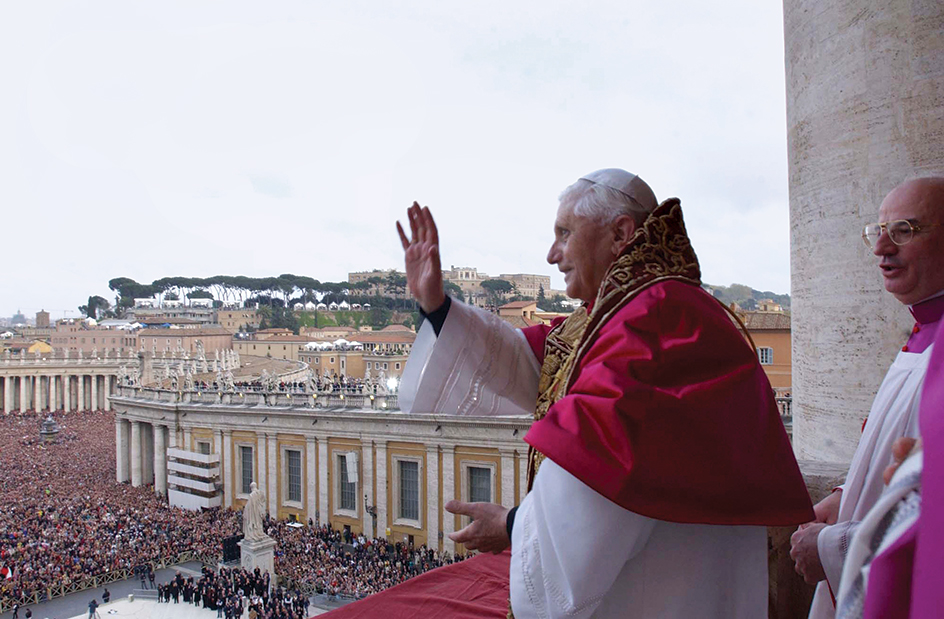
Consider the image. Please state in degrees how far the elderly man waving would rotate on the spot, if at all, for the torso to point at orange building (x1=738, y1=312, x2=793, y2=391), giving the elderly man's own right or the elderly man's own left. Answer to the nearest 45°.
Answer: approximately 90° to the elderly man's own right

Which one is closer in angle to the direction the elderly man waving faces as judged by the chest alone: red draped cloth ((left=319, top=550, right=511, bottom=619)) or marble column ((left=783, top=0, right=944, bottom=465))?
the red draped cloth

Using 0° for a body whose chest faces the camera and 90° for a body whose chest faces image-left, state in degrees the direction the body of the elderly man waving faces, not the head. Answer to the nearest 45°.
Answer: approximately 90°

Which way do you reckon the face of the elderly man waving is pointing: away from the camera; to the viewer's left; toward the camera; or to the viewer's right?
to the viewer's left

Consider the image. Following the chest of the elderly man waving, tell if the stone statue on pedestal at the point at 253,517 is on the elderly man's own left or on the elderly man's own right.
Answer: on the elderly man's own right

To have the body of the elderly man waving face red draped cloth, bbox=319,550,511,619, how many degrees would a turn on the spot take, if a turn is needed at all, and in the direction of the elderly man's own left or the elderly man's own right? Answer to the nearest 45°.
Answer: approximately 45° to the elderly man's own right

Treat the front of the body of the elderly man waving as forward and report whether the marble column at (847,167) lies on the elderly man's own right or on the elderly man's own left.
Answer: on the elderly man's own right

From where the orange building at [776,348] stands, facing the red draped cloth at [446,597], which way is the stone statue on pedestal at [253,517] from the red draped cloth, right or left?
right
